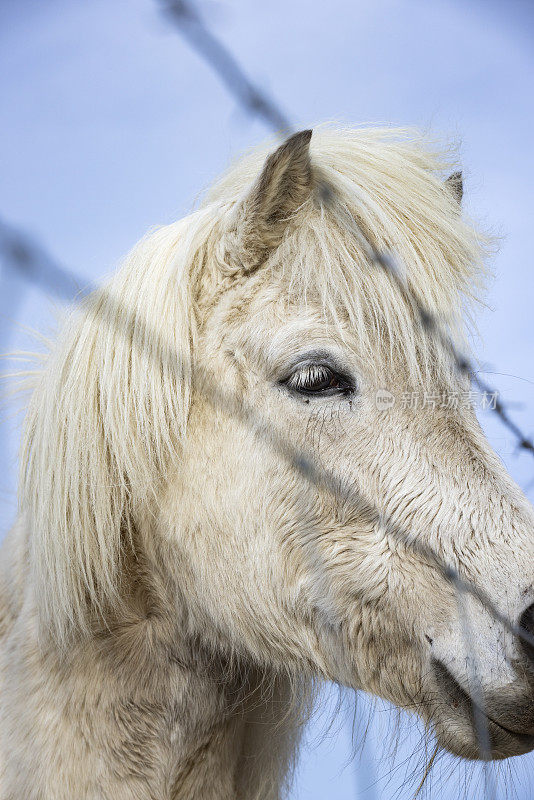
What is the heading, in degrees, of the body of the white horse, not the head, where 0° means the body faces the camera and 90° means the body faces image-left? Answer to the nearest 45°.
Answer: approximately 270°
